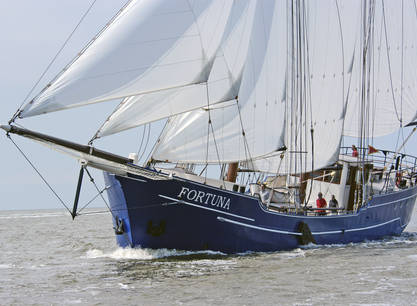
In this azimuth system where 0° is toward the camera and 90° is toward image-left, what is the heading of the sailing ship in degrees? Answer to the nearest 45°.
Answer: approximately 45°
